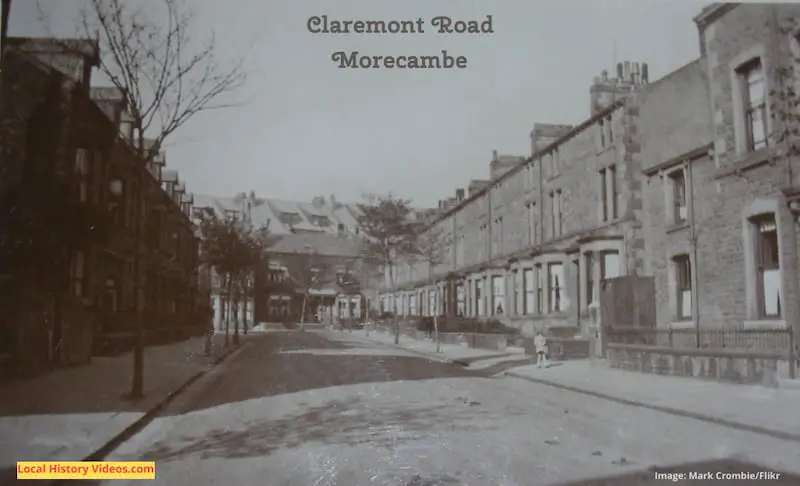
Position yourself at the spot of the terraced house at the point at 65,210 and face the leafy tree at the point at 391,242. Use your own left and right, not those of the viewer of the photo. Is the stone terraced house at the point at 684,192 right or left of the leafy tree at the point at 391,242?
right

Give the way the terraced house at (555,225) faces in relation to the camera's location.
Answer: facing the viewer and to the left of the viewer

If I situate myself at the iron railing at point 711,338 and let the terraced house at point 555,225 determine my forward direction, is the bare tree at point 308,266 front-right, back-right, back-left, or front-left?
front-left

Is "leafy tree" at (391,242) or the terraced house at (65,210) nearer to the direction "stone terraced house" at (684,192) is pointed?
the terraced house

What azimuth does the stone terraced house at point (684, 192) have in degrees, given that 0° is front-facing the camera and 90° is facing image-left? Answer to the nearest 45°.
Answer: approximately 45°

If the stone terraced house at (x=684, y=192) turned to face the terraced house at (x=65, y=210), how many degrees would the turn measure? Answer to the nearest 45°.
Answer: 0° — it already faces it

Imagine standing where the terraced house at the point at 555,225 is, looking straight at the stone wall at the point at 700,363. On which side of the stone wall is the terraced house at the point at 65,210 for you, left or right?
right

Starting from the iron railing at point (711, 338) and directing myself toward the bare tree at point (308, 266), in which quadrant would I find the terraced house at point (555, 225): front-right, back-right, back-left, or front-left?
front-right

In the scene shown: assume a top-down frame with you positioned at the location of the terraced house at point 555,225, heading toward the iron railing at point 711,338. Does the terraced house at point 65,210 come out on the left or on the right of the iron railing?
right

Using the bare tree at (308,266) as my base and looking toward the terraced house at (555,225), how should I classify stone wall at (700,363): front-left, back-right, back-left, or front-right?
front-right

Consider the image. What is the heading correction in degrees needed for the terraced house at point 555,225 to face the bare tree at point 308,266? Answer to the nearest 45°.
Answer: approximately 45° to its right

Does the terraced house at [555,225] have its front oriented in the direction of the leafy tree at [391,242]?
no
